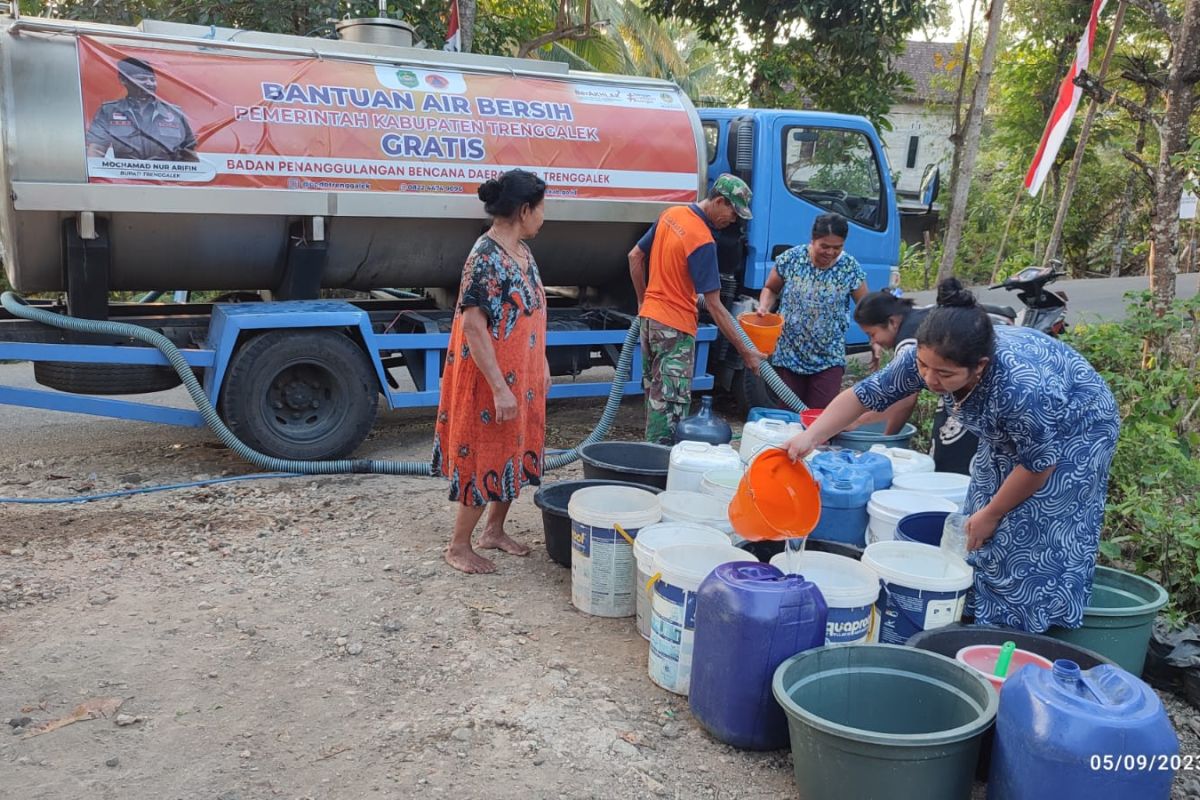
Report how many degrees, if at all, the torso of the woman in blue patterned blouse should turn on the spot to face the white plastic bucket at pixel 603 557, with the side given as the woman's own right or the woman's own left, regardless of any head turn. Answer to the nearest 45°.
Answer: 0° — they already face it

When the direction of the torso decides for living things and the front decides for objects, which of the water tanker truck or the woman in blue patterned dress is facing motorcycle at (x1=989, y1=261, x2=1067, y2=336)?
the water tanker truck

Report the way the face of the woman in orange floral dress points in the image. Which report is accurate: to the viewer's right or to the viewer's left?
to the viewer's right

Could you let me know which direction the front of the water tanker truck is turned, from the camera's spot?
facing to the right of the viewer

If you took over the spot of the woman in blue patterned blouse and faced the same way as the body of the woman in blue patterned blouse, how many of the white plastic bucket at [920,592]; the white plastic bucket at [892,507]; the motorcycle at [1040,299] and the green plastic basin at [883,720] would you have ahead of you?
3

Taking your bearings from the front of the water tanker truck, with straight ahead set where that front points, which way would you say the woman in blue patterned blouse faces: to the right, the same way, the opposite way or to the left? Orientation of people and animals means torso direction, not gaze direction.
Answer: to the right

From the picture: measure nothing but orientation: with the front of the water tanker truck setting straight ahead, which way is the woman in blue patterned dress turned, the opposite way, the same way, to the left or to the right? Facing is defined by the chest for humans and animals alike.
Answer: the opposite way

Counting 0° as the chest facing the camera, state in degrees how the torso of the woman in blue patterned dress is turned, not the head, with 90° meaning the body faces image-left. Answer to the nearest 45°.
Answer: approximately 45°

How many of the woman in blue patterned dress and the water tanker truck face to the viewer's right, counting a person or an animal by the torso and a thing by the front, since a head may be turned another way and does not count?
1

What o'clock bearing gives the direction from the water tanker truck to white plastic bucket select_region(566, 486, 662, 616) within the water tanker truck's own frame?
The white plastic bucket is roughly at 2 o'clock from the water tanker truck.

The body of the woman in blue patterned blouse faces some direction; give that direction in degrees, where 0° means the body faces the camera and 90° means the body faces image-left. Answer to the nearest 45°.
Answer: approximately 0°
